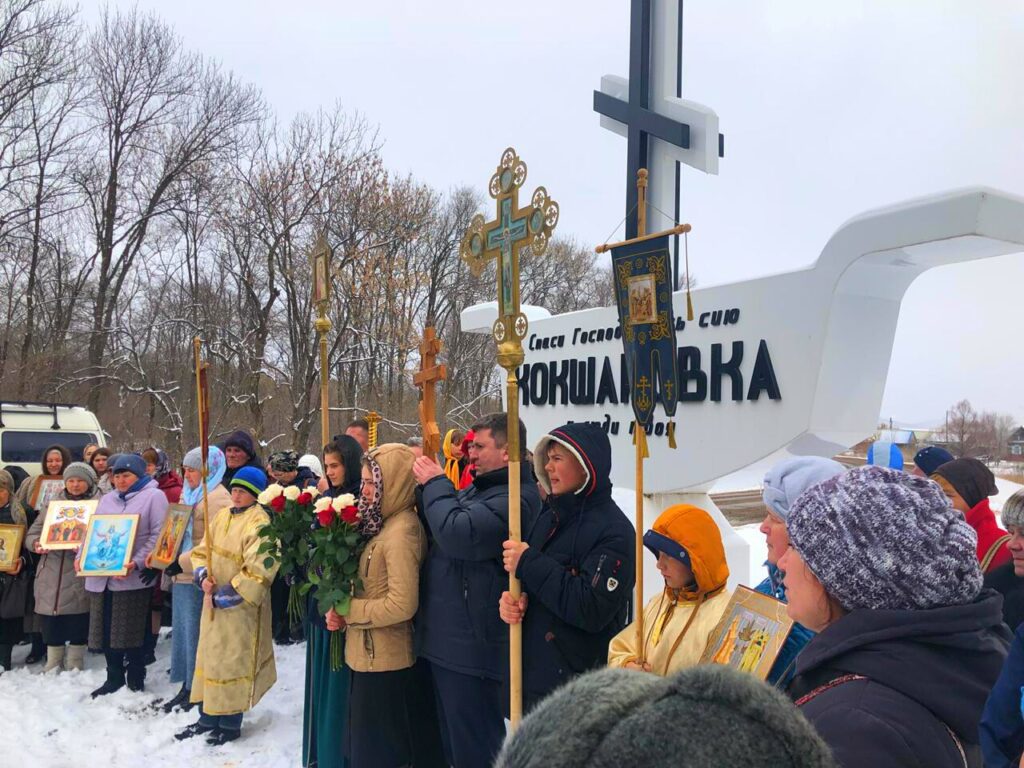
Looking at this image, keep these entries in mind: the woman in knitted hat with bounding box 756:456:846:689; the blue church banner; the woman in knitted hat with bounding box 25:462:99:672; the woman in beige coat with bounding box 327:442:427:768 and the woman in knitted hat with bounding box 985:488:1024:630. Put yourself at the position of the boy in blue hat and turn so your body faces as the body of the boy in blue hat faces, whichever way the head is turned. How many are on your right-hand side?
1

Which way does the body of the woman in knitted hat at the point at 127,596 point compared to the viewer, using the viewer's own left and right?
facing the viewer and to the left of the viewer

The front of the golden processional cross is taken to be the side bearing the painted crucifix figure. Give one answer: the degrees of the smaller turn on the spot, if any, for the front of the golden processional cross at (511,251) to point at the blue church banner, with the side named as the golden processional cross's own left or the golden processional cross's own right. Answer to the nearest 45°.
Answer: approximately 135° to the golden processional cross's own left

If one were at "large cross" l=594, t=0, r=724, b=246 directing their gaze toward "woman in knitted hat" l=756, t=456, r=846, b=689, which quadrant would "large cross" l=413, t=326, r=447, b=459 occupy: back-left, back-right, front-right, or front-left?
front-right

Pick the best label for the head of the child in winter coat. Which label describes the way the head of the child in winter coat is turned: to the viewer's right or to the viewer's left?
to the viewer's left

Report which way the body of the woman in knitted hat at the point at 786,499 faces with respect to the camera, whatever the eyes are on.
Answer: to the viewer's left

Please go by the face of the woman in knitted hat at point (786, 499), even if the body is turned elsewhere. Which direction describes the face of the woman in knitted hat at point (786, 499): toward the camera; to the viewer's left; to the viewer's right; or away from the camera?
to the viewer's left

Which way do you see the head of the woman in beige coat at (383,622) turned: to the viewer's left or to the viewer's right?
to the viewer's left

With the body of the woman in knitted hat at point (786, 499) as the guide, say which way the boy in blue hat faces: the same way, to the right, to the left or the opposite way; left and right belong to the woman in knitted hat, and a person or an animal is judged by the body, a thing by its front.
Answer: to the left

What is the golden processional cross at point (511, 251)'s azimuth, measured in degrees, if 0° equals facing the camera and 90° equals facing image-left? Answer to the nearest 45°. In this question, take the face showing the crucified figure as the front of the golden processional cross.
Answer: approximately 45°

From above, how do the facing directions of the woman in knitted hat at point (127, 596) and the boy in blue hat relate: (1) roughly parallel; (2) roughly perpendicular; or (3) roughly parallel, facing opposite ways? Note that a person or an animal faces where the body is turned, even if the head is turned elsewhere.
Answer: roughly parallel

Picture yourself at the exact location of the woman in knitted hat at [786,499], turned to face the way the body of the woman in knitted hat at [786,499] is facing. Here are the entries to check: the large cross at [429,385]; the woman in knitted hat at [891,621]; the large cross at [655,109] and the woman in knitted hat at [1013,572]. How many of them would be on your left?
1

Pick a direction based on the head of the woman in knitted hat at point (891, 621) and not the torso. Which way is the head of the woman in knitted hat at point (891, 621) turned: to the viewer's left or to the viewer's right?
to the viewer's left

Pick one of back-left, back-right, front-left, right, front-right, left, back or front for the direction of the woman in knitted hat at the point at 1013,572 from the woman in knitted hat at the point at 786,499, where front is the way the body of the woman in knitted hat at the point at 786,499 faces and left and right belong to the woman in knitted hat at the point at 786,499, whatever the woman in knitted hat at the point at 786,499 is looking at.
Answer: back-right

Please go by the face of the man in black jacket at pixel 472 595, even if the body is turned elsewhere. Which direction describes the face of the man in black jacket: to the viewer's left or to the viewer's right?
to the viewer's left

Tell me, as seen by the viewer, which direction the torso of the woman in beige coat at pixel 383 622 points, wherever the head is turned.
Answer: to the viewer's left

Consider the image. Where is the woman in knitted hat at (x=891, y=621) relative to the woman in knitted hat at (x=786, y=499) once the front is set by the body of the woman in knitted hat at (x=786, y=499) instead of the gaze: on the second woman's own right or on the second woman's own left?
on the second woman's own left

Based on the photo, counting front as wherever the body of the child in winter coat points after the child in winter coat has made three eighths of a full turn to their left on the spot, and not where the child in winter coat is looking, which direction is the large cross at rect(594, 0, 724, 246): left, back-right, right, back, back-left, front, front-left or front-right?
left

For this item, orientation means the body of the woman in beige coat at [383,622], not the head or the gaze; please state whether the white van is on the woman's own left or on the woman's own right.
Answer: on the woman's own right
